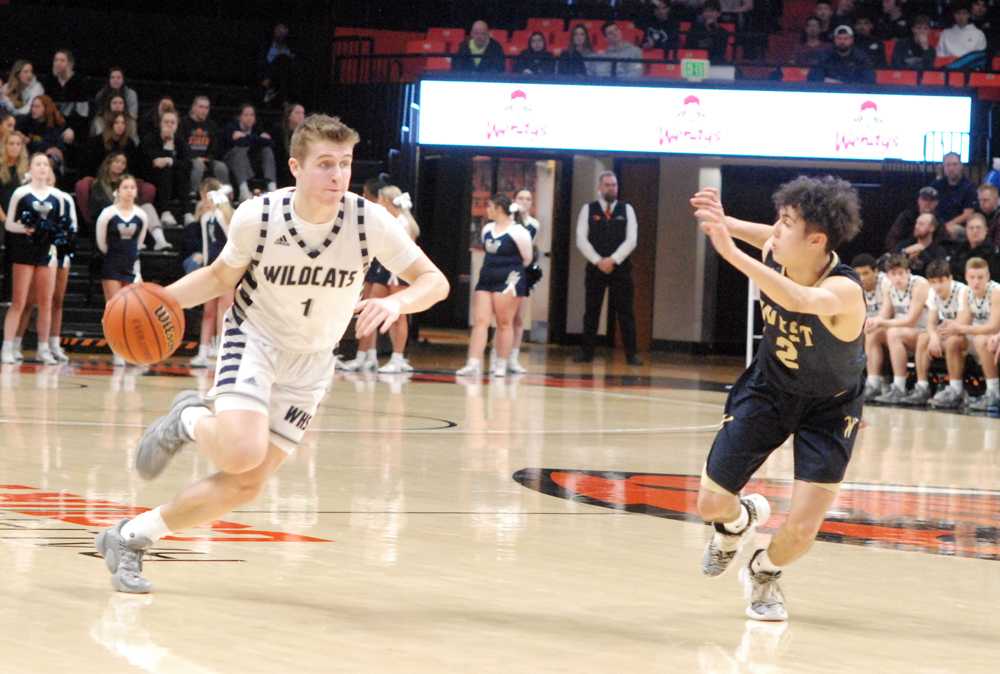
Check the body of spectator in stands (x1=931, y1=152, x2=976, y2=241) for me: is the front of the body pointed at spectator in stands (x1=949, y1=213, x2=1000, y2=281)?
yes

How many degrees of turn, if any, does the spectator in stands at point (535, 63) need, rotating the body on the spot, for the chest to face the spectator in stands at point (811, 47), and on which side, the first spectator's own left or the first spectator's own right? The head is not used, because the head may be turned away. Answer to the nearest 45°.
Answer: approximately 90° to the first spectator's own left

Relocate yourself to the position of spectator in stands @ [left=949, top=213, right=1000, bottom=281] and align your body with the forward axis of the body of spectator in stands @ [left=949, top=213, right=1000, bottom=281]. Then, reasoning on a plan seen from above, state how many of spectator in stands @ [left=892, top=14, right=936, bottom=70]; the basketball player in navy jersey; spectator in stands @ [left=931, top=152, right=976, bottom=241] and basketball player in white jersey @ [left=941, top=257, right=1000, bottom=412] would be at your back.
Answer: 2

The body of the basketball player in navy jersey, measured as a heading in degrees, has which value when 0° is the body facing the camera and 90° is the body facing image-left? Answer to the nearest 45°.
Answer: approximately 45°

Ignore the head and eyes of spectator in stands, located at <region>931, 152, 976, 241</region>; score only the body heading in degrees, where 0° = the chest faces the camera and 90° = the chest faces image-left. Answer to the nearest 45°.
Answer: approximately 0°
